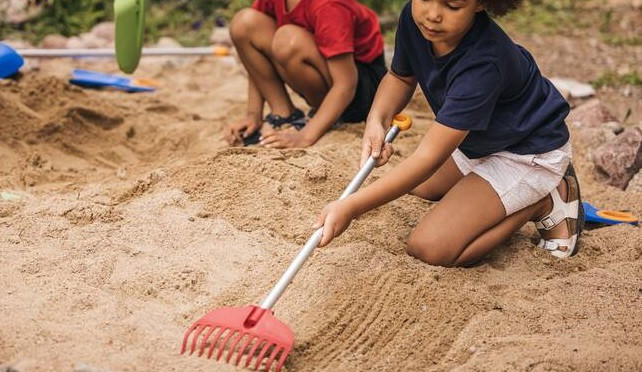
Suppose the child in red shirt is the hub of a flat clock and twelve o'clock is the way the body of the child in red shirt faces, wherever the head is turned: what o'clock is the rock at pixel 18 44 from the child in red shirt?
The rock is roughly at 3 o'clock from the child in red shirt.

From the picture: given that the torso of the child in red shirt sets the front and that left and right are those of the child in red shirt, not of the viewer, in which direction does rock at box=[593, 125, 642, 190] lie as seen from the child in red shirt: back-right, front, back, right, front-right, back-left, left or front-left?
back-left

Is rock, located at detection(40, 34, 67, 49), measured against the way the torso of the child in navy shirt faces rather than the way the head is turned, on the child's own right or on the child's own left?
on the child's own right

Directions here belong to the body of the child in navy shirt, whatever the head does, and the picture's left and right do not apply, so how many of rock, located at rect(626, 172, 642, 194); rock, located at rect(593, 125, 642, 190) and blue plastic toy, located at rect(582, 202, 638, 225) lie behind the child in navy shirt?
3

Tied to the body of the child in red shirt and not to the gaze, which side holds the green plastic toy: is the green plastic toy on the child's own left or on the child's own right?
on the child's own right

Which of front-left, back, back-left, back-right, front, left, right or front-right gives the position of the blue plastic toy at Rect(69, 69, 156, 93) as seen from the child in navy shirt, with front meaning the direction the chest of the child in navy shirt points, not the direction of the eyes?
right

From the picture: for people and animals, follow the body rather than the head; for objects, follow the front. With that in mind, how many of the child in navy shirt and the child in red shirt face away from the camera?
0

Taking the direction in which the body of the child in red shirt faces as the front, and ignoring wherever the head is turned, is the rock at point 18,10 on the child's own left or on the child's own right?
on the child's own right

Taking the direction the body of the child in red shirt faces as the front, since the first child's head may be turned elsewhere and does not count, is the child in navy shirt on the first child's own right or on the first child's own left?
on the first child's own left

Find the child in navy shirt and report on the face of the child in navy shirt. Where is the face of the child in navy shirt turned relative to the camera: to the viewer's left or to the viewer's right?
to the viewer's left

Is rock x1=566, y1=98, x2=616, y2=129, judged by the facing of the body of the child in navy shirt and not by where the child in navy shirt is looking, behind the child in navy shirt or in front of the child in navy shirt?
behind

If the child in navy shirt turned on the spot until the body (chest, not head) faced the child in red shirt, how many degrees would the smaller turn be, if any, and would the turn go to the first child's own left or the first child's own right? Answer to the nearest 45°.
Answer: approximately 90° to the first child's own right

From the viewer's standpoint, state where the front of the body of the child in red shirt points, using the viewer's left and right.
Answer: facing the viewer and to the left of the viewer

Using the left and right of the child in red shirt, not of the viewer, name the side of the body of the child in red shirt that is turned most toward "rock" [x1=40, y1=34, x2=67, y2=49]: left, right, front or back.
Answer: right
